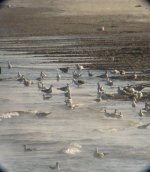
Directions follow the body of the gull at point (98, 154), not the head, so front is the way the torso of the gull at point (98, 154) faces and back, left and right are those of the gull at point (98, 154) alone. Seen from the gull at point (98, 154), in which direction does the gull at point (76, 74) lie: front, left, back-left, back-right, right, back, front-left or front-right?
right

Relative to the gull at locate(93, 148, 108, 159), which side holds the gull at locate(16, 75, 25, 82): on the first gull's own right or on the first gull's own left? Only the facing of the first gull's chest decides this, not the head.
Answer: on the first gull's own right

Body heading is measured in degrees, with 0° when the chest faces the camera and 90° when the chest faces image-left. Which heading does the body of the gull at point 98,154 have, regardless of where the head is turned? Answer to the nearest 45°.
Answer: approximately 90°

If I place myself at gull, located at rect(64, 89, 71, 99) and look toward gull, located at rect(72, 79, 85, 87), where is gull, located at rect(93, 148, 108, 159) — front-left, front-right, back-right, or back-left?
back-right

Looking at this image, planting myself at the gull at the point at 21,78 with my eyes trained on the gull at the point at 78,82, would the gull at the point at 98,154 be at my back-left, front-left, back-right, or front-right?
front-right

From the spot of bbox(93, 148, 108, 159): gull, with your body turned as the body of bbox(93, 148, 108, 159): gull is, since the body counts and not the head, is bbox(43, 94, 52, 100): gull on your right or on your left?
on your right

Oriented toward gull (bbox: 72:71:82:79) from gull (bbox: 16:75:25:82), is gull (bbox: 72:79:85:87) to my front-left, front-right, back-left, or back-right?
front-right

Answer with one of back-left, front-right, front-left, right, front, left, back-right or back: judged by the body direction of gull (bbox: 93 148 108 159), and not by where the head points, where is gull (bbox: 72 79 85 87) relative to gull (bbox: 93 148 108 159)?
right

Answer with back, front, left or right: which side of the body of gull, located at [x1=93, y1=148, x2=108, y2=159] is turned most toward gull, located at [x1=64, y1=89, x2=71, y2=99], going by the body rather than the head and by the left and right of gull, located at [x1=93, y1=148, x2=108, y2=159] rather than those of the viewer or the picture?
right
